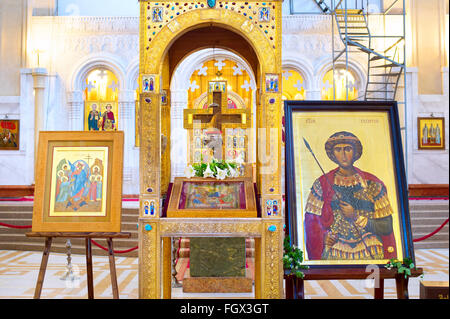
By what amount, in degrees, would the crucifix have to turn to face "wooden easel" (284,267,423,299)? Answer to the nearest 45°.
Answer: approximately 45° to its left

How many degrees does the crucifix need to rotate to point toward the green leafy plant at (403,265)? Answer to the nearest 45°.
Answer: approximately 45° to its left

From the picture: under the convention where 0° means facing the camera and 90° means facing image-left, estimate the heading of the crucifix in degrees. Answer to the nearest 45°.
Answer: approximately 0°

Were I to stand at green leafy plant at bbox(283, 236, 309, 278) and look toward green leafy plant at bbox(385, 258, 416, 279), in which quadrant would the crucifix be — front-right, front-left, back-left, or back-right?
back-left
